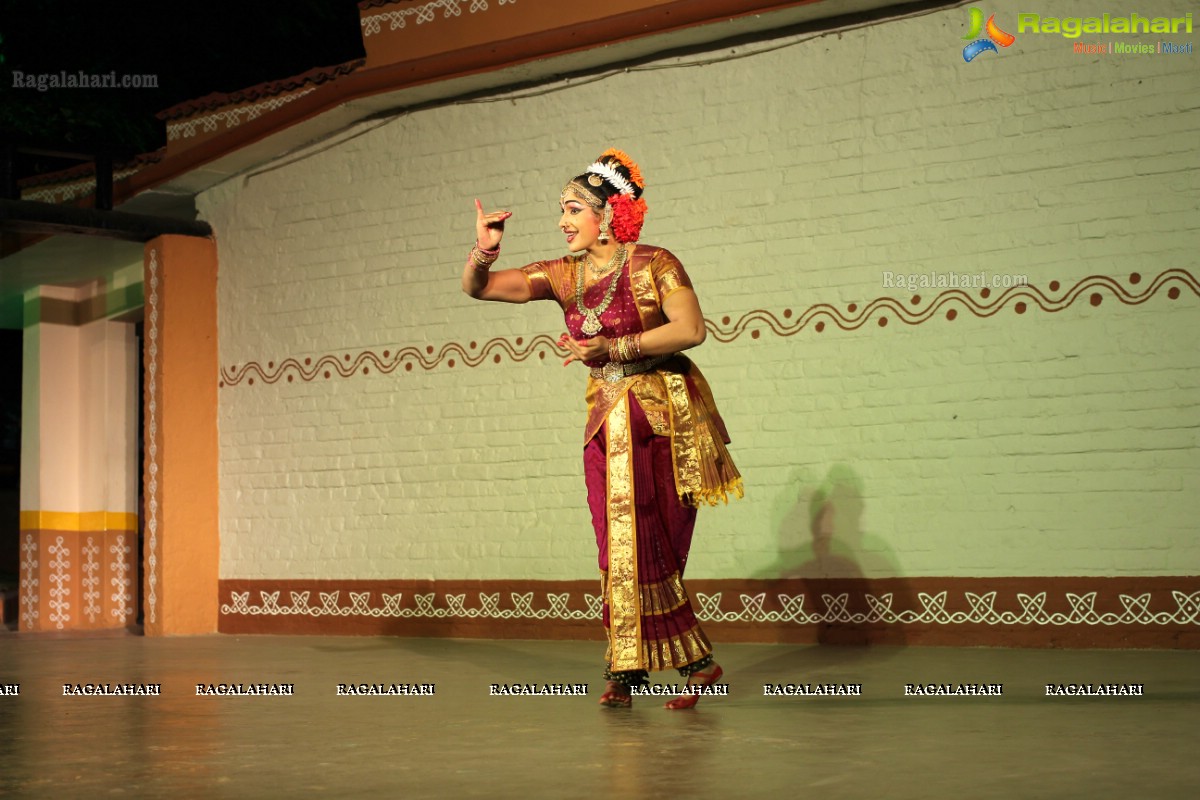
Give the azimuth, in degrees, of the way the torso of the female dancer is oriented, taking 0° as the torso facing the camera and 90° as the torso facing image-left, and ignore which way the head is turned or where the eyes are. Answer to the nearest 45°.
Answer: approximately 45°
